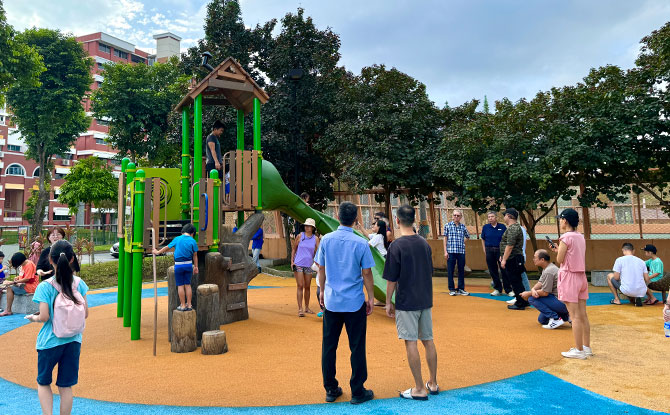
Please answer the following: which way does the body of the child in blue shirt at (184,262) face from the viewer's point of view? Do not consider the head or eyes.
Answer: away from the camera

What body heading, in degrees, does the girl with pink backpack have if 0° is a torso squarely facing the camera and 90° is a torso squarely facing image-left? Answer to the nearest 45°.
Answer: approximately 135°

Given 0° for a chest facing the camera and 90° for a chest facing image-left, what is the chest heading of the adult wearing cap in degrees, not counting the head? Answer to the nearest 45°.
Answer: approximately 90°

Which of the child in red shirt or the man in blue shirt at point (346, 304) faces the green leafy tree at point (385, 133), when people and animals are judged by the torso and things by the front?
the man in blue shirt

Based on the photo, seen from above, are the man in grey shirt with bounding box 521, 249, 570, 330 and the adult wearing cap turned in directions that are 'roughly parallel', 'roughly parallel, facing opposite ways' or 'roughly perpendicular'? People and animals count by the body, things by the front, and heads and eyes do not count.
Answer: roughly parallel

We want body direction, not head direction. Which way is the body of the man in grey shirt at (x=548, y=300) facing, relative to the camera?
to the viewer's left

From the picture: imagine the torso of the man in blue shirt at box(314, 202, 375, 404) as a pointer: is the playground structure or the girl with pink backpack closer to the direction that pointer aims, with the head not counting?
the playground structure

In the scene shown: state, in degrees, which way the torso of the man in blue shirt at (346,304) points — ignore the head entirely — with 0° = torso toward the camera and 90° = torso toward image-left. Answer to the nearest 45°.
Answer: approximately 180°

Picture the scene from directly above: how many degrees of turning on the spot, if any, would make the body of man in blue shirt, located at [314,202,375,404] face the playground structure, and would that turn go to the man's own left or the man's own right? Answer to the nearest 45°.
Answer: approximately 45° to the man's own left

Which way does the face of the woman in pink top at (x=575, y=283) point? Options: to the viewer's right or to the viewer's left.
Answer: to the viewer's left
